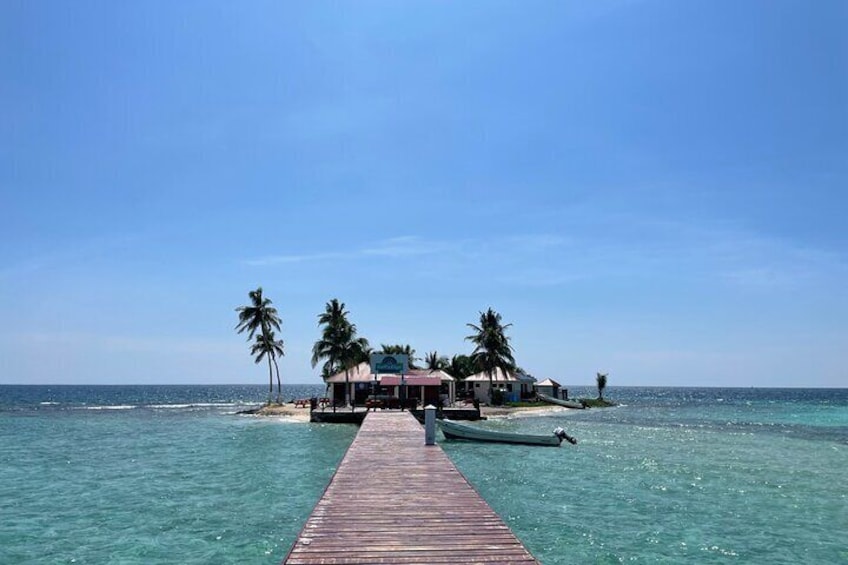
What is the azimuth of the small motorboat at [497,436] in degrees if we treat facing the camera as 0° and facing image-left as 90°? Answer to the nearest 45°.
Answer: approximately 90°
